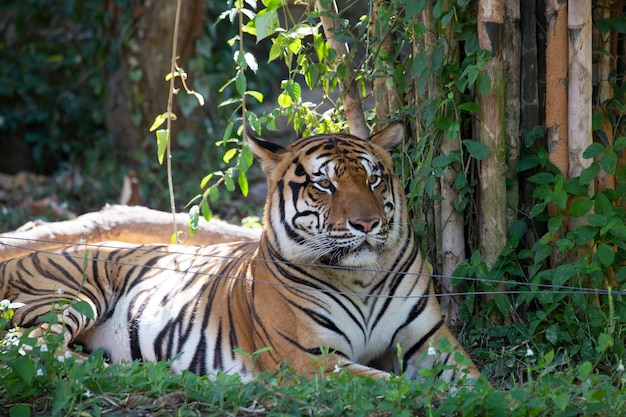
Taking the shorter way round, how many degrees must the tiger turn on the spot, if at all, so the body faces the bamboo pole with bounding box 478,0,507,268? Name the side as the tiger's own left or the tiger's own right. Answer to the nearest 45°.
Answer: approximately 45° to the tiger's own left

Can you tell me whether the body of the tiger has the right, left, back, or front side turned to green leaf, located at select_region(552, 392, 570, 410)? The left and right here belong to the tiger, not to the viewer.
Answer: front

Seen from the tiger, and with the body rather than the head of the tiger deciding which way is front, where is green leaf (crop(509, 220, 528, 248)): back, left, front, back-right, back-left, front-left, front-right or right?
front-left

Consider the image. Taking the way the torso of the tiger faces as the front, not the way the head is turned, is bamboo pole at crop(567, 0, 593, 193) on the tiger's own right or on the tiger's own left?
on the tiger's own left

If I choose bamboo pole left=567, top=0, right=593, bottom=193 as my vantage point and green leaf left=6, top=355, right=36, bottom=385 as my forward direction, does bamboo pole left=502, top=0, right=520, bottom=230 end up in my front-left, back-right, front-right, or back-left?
front-right

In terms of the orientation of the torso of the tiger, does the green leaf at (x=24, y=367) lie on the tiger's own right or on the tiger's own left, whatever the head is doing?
on the tiger's own right

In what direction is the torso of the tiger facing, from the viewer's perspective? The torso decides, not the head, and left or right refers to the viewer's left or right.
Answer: facing the viewer and to the right of the viewer

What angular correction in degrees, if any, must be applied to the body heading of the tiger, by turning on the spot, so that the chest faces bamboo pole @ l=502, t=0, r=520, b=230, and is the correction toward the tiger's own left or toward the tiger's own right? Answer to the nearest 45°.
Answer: approximately 45° to the tiger's own left

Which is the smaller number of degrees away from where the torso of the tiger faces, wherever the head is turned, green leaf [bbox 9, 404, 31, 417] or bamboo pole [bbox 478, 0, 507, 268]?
the bamboo pole

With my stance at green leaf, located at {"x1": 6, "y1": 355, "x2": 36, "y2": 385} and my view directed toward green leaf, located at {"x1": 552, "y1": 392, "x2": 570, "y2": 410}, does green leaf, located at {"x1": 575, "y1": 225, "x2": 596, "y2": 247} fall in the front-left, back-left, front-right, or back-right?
front-left

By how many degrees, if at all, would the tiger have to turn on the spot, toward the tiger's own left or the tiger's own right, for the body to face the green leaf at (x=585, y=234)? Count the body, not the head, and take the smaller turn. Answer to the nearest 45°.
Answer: approximately 45° to the tiger's own left

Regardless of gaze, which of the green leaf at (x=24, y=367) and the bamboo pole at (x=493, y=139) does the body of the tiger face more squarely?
the bamboo pole

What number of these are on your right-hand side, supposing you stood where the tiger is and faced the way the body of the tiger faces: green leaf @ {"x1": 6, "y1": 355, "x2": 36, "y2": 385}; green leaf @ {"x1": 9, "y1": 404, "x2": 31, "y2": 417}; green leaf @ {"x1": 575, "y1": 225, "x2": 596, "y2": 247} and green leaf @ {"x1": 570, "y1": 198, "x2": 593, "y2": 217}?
2
